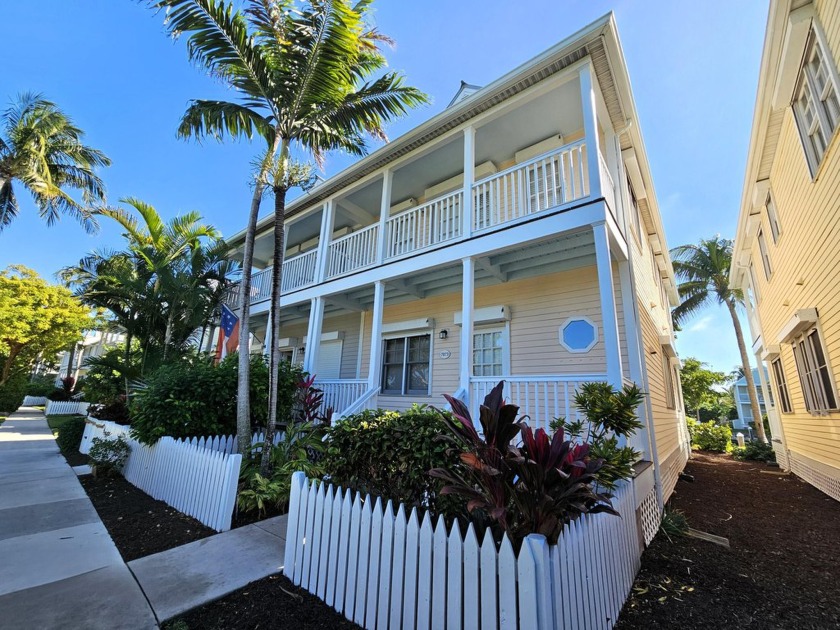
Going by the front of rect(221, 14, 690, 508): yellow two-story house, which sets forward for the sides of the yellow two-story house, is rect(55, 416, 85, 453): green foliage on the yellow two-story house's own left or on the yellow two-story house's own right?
on the yellow two-story house's own right

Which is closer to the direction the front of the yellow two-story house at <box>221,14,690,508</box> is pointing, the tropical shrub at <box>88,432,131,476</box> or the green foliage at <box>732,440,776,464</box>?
the tropical shrub

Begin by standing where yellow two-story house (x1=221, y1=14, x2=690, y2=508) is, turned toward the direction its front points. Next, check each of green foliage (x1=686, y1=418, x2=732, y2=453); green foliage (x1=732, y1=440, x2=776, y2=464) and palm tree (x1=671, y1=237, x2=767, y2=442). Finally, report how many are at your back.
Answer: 3

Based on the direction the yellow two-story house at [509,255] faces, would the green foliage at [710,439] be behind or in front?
behind

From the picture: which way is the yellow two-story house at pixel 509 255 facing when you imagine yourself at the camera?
facing the viewer and to the left of the viewer

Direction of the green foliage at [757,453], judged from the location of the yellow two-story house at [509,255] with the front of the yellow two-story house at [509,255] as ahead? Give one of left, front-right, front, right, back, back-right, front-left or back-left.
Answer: back

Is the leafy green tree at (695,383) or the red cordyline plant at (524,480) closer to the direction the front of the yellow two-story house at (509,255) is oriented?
the red cordyline plant

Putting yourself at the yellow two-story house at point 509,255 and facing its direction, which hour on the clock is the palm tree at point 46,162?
The palm tree is roughly at 2 o'clock from the yellow two-story house.
